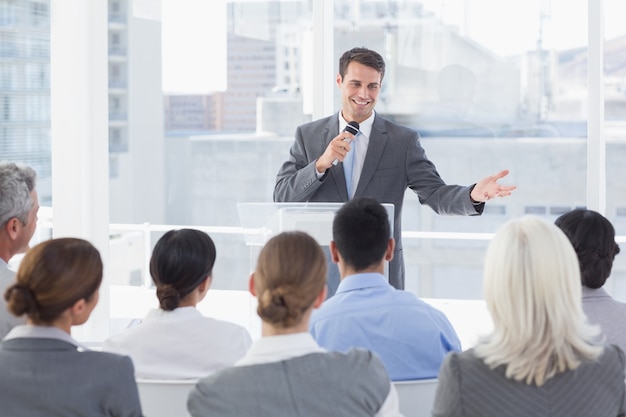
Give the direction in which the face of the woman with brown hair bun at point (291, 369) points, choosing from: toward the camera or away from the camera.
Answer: away from the camera

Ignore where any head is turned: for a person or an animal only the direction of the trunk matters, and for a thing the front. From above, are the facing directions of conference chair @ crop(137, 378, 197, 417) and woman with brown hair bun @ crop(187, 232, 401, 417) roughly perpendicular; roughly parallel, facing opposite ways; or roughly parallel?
roughly parallel

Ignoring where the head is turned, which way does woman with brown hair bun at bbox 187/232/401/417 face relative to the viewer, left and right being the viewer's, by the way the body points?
facing away from the viewer

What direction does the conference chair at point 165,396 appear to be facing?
away from the camera

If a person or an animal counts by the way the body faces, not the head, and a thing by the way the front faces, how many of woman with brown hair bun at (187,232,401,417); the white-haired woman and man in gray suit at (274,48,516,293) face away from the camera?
2

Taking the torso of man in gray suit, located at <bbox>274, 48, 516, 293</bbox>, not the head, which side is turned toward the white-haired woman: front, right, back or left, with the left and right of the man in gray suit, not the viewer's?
front

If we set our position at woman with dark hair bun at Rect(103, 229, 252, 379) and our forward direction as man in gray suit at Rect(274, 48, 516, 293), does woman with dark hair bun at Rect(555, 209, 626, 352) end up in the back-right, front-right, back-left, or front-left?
front-right

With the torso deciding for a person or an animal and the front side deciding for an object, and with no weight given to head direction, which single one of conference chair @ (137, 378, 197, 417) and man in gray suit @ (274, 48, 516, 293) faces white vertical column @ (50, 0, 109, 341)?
the conference chair

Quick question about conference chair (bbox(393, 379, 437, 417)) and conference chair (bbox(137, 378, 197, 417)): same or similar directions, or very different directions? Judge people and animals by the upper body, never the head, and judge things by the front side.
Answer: same or similar directions

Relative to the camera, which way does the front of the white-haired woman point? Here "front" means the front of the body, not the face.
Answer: away from the camera

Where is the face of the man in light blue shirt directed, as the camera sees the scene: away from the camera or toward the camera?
away from the camera

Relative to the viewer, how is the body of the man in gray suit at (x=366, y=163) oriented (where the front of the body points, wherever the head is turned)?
toward the camera

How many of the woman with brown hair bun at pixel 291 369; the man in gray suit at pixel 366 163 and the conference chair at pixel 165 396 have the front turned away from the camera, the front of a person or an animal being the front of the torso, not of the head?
2

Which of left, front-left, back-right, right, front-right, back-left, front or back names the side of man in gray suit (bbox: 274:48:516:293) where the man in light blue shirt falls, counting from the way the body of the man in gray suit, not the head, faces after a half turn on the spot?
back

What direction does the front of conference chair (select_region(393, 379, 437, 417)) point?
away from the camera

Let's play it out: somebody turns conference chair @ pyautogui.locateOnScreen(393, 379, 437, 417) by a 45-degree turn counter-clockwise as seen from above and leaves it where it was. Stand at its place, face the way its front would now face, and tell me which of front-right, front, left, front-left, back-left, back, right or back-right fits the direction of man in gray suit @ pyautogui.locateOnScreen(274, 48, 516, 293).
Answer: front-right

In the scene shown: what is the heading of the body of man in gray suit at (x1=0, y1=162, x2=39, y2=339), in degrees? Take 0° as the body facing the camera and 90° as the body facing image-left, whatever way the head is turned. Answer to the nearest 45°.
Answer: approximately 225°

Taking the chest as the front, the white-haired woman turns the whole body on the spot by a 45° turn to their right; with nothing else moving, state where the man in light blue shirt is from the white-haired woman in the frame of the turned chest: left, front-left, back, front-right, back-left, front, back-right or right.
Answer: left

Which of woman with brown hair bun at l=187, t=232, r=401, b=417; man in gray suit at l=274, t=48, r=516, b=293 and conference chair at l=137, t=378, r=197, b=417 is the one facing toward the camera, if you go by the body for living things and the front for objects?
the man in gray suit
